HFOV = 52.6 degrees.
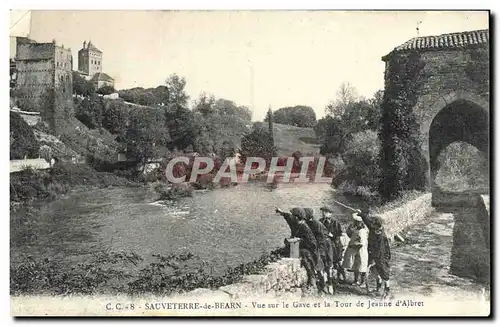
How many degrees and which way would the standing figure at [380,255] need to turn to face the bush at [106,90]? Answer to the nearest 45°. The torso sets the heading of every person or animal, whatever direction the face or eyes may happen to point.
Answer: approximately 45° to its right

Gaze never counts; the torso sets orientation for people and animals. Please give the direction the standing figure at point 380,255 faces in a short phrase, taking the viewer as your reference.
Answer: facing the viewer and to the left of the viewer

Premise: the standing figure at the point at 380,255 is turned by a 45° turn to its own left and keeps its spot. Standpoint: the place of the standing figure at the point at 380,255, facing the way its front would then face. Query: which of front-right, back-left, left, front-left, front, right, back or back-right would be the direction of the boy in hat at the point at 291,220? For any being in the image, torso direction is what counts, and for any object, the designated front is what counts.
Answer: right

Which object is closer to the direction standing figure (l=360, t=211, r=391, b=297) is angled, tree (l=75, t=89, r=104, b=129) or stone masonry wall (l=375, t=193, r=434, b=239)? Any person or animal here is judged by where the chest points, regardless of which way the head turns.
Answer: the tree

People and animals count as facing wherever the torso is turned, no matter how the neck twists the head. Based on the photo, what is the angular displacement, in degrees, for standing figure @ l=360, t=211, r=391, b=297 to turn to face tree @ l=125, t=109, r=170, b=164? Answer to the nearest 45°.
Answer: approximately 45° to its right

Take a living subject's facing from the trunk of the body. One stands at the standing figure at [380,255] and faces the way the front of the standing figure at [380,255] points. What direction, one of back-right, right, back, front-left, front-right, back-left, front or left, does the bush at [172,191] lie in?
front-right

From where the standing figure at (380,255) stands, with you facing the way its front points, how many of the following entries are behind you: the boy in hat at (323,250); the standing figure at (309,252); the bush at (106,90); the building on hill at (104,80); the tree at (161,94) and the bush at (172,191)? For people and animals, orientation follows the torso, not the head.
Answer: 0
